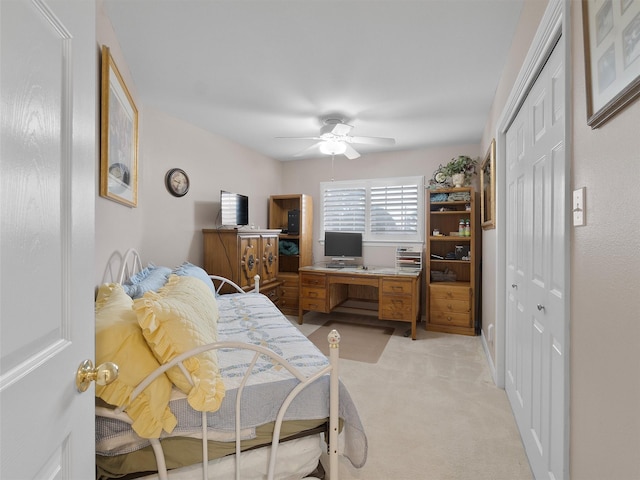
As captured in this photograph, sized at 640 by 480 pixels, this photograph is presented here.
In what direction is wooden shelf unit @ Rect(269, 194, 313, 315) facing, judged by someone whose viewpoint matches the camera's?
facing the viewer and to the left of the viewer

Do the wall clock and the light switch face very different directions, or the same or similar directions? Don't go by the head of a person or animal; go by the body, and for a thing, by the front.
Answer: very different directions

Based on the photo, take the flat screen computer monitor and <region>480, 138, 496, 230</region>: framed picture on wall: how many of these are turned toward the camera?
1

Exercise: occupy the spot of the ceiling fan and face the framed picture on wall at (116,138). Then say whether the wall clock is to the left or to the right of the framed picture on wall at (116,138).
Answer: right

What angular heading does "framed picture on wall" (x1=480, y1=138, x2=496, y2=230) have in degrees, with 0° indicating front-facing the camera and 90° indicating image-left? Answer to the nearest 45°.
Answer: approximately 90°

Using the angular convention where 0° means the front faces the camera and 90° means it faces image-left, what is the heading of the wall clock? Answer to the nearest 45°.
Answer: approximately 315°

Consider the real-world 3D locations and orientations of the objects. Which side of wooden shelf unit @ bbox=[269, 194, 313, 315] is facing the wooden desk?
left

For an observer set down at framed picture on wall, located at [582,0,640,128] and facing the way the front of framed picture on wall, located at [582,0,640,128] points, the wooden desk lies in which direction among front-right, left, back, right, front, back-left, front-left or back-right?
right

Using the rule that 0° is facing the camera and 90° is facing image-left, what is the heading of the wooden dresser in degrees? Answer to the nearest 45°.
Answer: approximately 315°
